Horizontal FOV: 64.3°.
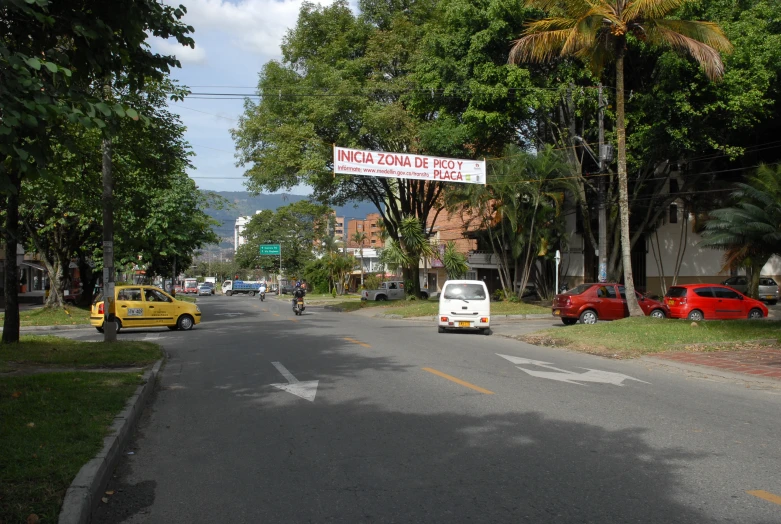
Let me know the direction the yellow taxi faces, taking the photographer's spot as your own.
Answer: facing to the right of the viewer

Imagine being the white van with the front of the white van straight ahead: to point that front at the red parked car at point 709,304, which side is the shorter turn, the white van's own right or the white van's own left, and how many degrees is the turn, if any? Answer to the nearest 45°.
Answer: approximately 45° to the white van's own right

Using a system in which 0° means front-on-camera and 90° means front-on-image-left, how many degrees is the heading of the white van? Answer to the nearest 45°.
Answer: approximately 180°

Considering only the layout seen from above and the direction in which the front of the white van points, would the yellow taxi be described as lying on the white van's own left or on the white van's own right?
on the white van's own left

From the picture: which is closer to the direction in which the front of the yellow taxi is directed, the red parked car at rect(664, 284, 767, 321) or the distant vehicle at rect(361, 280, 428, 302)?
the red parked car

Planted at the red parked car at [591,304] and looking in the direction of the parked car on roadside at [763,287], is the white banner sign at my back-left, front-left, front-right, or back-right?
back-left

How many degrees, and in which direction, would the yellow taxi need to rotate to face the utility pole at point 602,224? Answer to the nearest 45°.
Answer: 0° — it already faces it

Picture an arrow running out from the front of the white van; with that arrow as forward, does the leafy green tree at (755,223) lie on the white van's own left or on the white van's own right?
on the white van's own right

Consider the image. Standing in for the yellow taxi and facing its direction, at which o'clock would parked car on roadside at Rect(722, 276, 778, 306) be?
The parked car on roadside is roughly at 12 o'clock from the yellow taxi.

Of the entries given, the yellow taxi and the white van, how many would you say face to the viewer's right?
1

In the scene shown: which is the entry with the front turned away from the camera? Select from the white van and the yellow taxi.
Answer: the white van

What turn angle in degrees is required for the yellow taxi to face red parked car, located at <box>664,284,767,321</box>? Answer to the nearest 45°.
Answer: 0° — it already faces it
